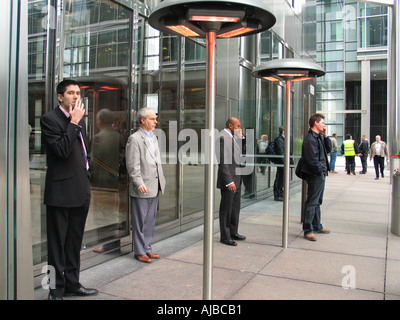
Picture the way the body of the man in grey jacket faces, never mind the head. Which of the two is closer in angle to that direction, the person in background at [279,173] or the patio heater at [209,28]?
the patio heater

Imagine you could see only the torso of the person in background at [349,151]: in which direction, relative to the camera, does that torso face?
away from the camera

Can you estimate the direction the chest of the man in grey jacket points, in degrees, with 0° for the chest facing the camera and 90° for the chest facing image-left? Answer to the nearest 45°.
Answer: approximately 315°

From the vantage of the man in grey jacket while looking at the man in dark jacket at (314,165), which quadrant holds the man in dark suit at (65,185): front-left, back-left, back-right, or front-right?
back-right

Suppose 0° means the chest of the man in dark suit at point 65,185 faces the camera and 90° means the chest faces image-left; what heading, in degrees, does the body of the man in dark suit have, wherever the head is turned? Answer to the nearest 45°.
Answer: approximately 315°

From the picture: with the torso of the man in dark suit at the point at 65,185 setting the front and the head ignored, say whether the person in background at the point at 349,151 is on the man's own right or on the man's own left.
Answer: on the man's own left

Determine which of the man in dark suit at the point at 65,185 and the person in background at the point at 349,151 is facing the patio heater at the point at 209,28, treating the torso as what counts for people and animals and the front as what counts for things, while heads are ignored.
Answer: the man in dark suit
